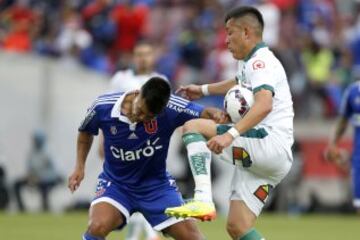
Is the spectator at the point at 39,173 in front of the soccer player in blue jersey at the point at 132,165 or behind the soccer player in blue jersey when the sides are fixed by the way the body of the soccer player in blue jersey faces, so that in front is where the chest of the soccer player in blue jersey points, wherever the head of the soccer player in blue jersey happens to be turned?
behind

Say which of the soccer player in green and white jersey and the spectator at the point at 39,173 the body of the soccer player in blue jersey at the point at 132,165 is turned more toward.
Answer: the soccer player in green and white jersey

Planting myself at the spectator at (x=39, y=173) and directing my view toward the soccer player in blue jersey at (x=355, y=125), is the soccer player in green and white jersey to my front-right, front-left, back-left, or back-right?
front-right

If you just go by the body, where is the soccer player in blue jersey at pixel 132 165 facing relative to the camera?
toward the camera

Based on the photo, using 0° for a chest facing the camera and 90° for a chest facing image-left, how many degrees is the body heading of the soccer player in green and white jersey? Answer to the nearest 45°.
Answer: approximately 90°

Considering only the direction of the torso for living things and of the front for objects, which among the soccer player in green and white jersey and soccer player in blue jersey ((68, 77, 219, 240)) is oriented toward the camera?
the soccer player in blue jersey

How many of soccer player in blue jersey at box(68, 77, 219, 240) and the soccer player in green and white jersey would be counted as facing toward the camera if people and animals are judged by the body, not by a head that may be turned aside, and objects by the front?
1

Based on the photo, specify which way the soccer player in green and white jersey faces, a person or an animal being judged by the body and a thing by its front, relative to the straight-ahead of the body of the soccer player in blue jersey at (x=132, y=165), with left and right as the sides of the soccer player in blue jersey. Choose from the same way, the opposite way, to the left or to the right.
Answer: to the right

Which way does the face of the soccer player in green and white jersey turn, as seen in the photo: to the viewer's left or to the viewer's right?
to the viewer's left

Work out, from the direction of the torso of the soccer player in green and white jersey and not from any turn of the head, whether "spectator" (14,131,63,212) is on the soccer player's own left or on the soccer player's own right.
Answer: on the soccer player's own right

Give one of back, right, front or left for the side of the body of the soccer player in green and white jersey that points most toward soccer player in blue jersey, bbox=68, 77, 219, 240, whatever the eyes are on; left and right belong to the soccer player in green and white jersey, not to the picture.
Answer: front

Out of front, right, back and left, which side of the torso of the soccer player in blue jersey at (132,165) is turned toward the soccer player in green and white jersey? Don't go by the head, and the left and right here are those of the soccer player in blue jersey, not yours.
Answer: left
